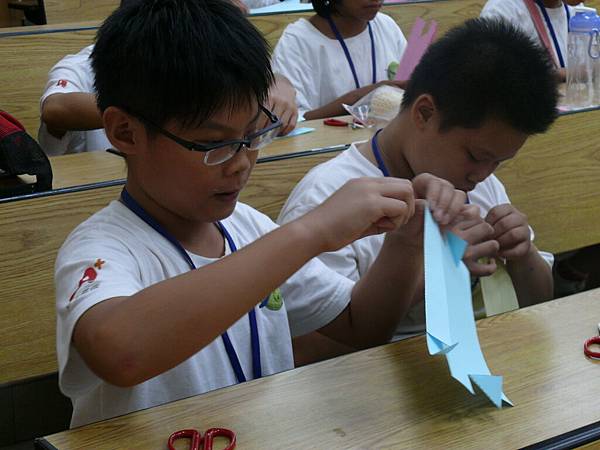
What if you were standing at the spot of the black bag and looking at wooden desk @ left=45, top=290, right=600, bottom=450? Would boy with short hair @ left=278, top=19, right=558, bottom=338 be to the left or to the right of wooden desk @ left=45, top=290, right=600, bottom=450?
left

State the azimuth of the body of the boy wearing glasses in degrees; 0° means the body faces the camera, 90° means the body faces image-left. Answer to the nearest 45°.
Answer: approximately 315°

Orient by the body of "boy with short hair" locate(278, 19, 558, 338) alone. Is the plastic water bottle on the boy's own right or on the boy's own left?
on the boy's own left

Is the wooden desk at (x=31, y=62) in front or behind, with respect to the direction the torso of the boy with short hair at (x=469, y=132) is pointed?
behind

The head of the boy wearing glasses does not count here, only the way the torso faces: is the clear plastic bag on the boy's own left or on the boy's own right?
on the boy's own left
